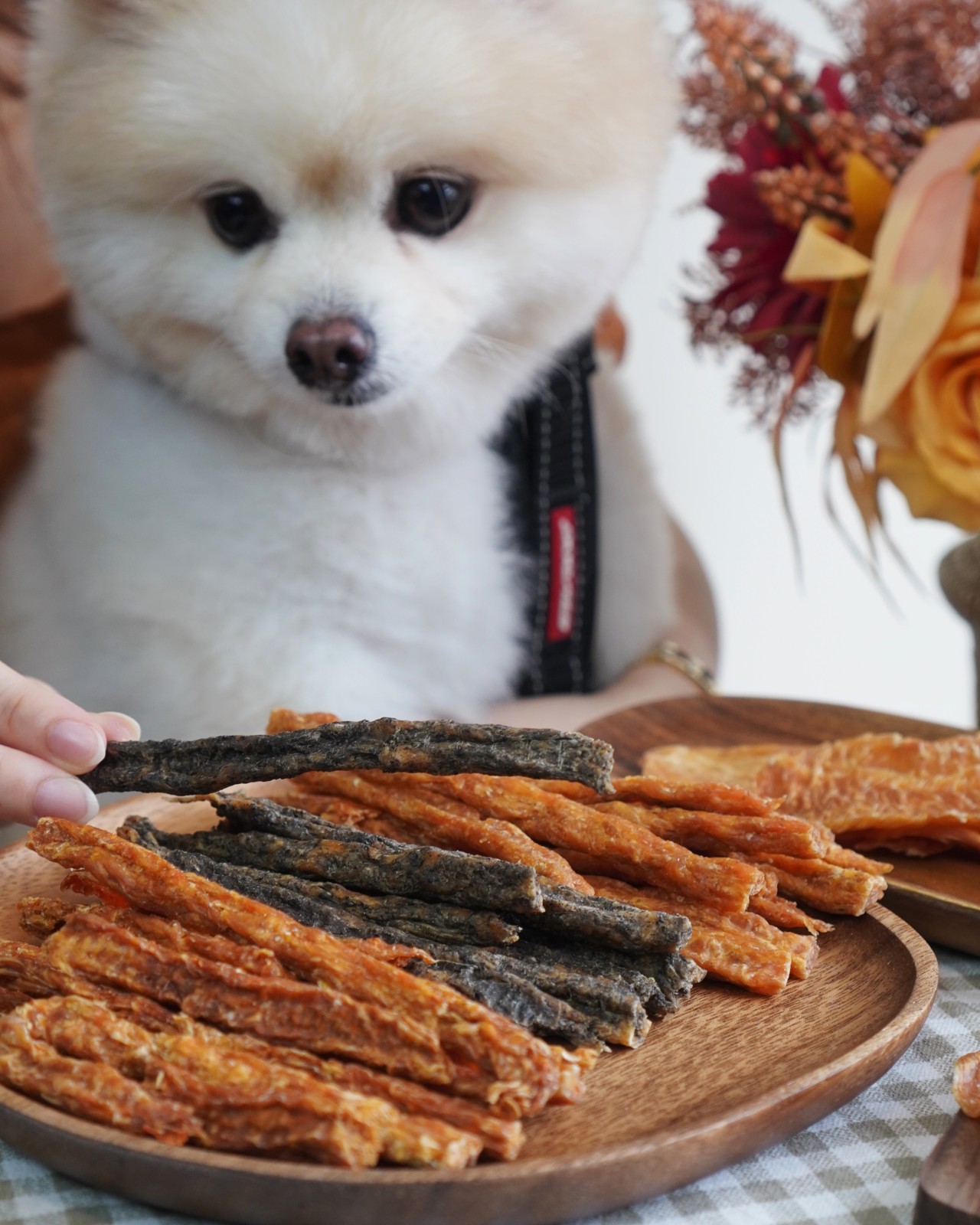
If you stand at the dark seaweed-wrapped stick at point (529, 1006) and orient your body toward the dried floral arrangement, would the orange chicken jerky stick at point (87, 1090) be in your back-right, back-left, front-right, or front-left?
back-left

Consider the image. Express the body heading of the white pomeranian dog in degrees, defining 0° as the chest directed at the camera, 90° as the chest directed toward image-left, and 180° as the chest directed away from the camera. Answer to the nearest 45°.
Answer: approximately 0°
